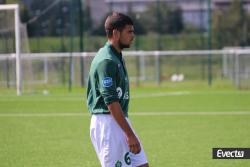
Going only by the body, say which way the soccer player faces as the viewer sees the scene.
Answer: to the viewer's right

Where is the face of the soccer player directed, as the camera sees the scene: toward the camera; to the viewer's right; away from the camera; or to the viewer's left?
to the viewer's right

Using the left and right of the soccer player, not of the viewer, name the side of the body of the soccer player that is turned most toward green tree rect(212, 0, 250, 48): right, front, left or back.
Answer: left

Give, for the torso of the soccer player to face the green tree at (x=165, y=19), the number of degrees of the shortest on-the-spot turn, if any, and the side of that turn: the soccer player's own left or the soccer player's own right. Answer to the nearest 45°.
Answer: approximately 90° to the soccer player's own left
